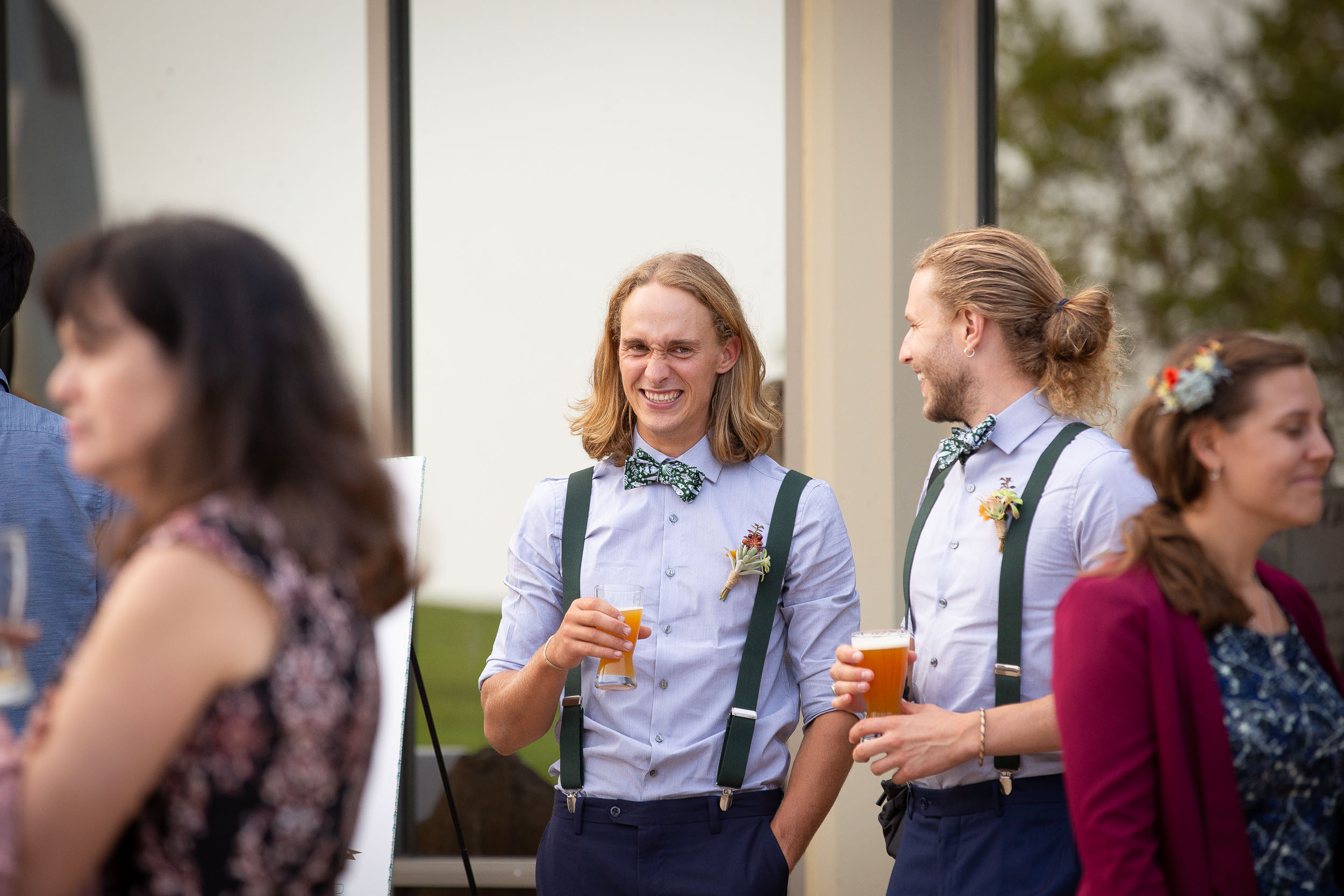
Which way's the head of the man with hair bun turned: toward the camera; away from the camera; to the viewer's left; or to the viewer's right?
to the viewer's left

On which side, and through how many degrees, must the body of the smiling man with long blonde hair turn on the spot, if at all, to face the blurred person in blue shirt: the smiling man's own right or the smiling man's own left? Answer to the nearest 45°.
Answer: approximately 90° to the smiling man's own right

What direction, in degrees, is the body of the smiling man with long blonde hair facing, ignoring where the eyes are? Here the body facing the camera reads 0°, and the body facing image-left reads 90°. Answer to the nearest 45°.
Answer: approximately 0°

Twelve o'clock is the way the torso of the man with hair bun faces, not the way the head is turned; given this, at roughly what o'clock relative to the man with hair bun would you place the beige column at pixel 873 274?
The beige column is roughly at 4 o'clock from the man with hair bun.
